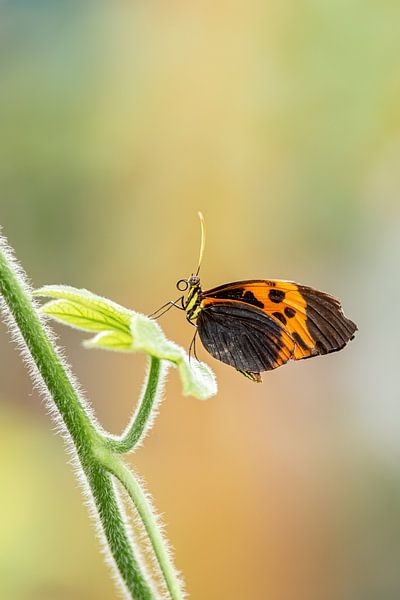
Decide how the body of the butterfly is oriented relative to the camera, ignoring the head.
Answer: to the viewer's left
